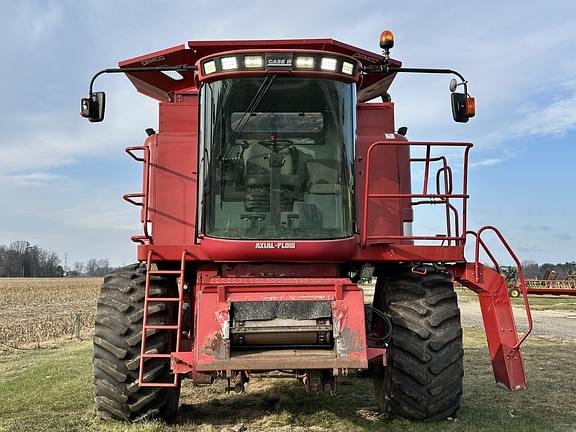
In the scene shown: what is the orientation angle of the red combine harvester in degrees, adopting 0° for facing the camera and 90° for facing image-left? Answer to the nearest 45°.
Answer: approximately 0°
